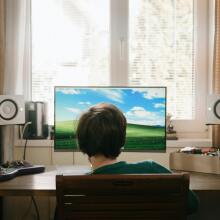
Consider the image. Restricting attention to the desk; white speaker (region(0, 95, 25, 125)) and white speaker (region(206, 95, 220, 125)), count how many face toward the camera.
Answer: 3

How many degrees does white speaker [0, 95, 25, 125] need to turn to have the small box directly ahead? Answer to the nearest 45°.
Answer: approximately 45° to its left

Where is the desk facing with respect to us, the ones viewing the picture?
facing the viewer

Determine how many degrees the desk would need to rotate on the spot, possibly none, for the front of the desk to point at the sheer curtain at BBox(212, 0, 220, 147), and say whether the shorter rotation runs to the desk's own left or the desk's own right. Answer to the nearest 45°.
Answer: approximately 135° to the desk's own left

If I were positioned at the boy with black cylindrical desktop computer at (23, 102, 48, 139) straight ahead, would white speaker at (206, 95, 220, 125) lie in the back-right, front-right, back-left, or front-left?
front-right

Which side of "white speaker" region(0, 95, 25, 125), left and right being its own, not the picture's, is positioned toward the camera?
front

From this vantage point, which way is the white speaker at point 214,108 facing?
toward the camera

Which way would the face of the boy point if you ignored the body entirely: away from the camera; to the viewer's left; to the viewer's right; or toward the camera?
away from the camera

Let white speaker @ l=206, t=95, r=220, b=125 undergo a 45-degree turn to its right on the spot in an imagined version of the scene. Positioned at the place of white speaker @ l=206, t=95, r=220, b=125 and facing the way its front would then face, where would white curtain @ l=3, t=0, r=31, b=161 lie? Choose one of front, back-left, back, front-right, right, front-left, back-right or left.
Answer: front-right

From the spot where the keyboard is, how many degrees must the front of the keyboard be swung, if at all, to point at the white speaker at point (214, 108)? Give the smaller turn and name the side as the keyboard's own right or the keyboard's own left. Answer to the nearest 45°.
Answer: approximately 45° to the keyboard's own left

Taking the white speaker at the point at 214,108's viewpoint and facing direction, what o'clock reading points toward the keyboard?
The keyboard is roughly at 2 o'clock from the white speaker.

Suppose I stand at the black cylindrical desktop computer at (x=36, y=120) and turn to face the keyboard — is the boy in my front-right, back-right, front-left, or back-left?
front-left
